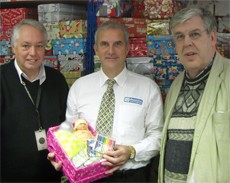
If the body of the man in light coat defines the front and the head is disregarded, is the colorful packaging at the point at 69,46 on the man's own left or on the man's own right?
on the man's own right

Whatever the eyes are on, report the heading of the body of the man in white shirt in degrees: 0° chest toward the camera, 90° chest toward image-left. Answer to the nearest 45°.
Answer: approximately 0°

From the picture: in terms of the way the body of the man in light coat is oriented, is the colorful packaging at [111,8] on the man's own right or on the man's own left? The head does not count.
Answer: on the man's own right

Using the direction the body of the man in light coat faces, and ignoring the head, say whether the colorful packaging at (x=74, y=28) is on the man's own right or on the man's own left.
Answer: on the man's own right

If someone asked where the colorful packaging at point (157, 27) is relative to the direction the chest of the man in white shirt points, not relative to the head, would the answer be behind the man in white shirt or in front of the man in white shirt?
behind
